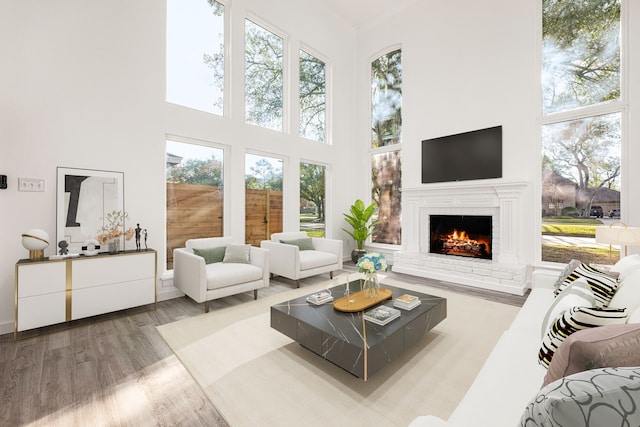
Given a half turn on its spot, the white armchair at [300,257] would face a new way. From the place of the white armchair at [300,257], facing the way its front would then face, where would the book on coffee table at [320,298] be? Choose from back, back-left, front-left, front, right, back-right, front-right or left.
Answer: back-left

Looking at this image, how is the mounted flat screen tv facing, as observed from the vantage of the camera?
facing the viewer and to the left of the viewer

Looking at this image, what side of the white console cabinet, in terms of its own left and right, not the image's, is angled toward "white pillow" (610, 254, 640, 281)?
front

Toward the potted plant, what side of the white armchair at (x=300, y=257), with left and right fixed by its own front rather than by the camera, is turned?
left

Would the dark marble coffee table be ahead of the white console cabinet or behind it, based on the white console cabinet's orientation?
ahead

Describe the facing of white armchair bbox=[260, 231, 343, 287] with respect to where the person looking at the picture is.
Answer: facing the viewer and to the right of the viewer

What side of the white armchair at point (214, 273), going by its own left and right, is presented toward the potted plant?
left

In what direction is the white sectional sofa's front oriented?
to the viewer's left

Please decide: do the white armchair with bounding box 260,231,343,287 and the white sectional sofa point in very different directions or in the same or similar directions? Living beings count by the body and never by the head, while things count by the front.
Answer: very different directions

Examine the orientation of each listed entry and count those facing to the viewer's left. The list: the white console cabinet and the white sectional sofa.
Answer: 1

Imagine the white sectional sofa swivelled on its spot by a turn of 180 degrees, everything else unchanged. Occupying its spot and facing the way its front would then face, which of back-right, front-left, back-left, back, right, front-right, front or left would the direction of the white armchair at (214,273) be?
back
